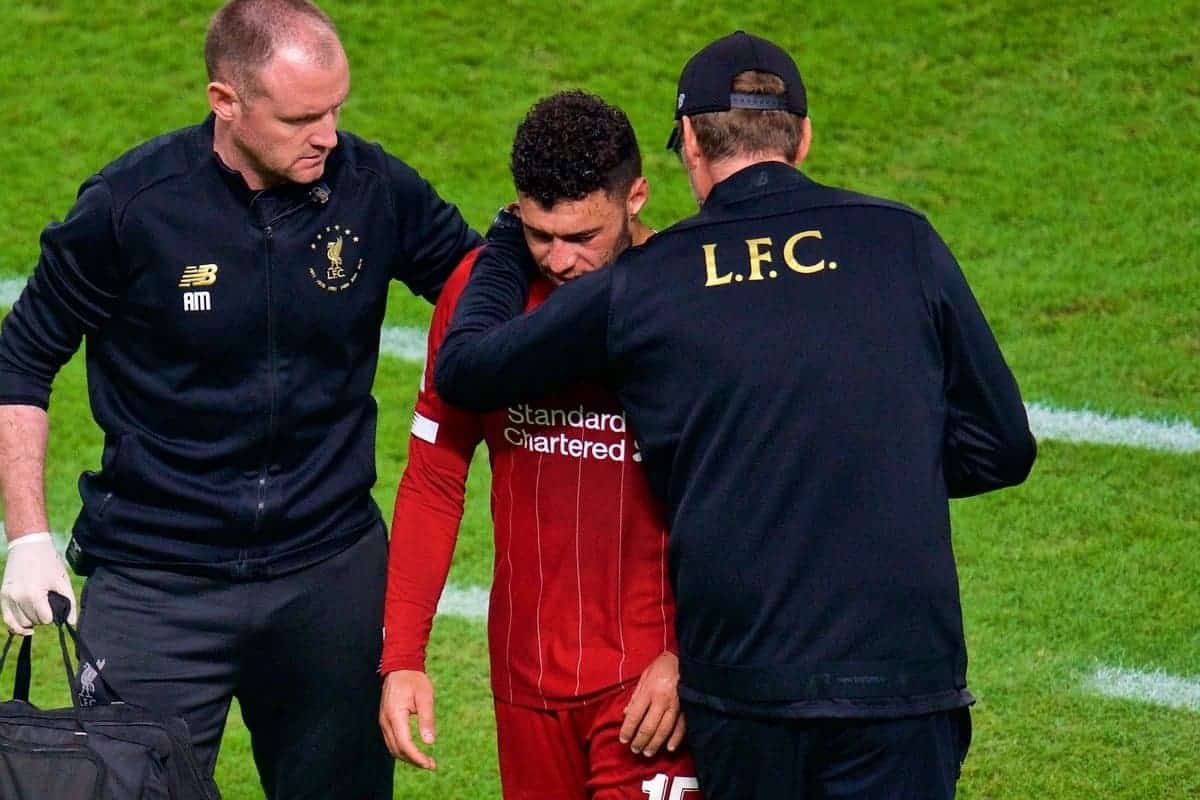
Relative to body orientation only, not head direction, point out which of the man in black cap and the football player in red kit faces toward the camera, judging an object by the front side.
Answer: the football player in red kit

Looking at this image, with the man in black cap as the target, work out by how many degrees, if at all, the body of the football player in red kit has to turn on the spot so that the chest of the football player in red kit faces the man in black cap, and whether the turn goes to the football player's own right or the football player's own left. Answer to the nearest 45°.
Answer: approximately 45° to the football player's own left

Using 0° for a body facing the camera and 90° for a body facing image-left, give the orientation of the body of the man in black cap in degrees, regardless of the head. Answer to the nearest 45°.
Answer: approximately 180°

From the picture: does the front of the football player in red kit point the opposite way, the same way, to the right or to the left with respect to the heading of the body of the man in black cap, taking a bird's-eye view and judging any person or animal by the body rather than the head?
the opposite way

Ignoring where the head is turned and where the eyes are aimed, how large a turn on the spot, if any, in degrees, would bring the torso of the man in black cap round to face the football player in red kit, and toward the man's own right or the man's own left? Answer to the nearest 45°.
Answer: approximately 45° to the man's own left

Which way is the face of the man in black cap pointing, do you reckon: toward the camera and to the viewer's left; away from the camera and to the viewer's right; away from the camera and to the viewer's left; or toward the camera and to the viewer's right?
away from the camera and to the viewer's left

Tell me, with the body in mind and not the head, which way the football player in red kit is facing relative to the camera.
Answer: toward the camera

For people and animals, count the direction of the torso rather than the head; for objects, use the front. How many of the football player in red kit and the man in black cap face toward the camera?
1
